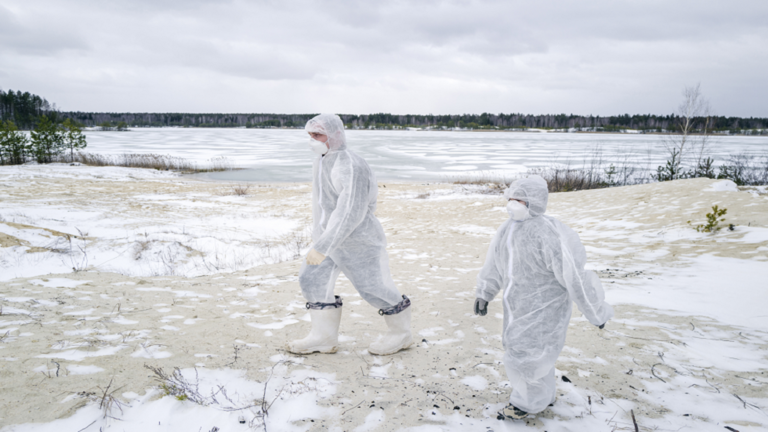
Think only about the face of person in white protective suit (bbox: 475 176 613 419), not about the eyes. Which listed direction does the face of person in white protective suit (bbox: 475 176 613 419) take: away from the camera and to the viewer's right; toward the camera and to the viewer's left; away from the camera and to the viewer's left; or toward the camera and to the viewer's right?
toward the camera and to the viewer's left

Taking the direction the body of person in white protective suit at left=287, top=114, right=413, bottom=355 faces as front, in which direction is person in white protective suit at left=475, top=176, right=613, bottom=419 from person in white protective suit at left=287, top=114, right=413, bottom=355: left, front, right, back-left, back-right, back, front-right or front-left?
back-left

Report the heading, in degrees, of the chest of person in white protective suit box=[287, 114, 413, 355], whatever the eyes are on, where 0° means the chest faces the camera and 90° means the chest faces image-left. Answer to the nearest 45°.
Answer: approximately 90°

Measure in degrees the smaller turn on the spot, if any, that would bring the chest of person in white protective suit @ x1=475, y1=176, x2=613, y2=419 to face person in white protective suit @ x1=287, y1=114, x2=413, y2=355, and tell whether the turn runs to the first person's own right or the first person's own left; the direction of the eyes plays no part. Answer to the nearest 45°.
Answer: approximately 45° to the first person's own right

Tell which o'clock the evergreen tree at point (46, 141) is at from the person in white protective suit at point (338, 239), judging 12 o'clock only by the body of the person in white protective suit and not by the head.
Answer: The evergreen tree is roughly at 2 o'clock from the person in white protective suit.

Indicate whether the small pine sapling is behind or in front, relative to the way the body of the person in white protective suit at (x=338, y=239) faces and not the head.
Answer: behind

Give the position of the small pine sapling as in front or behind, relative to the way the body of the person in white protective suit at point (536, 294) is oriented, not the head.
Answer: behind
